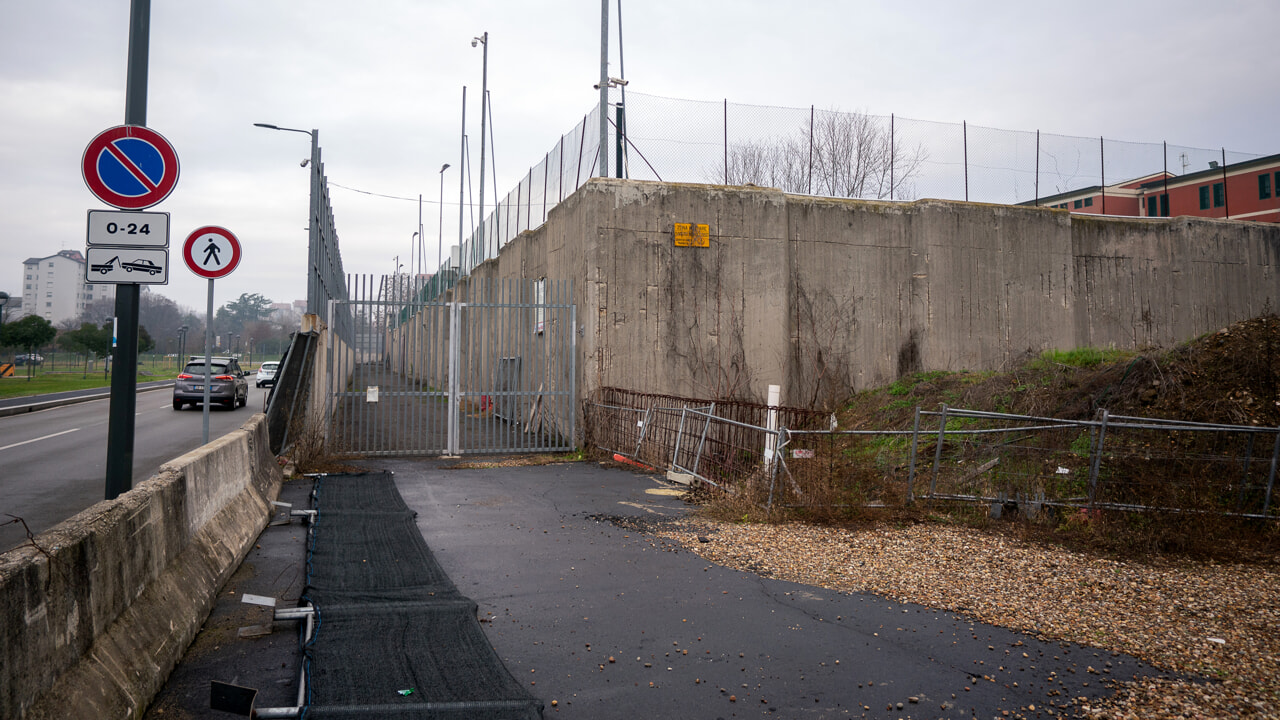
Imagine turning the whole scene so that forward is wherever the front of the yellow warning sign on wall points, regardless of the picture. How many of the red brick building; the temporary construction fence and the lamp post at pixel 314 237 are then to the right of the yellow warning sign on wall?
1

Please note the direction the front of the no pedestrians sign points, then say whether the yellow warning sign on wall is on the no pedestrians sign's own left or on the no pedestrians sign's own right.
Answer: on the no pedestrians sign's own left

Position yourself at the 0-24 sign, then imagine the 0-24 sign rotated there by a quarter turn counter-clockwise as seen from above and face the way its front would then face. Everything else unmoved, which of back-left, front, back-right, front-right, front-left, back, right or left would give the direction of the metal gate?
front-left

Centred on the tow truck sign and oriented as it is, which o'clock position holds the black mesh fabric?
The black mesh fabric is roughly at 11 o'clock from the tow truck sign.

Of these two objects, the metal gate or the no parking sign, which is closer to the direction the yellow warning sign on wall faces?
the no parking sign

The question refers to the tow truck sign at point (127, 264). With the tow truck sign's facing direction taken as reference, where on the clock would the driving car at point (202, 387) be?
The driving car is roughly at 6 o'clock from the tow truck sign.

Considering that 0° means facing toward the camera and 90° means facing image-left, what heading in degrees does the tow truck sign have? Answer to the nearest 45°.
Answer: approximately 0°
